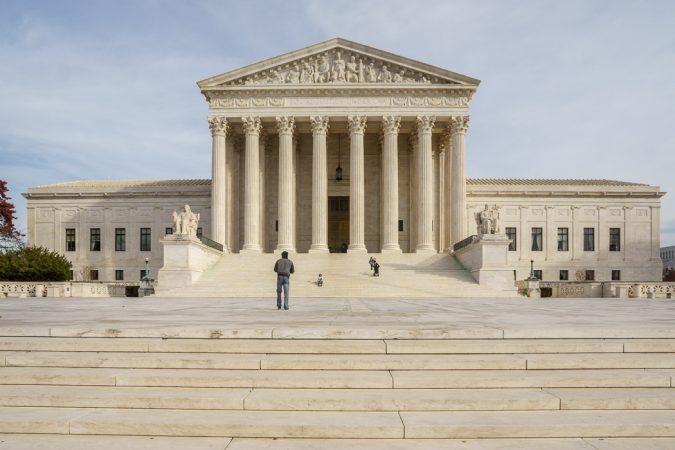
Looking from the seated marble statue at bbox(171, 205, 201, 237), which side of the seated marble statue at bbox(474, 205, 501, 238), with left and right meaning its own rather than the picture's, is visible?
right

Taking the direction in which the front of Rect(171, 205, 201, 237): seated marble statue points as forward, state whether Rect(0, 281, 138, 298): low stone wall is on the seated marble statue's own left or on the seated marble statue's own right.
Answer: on the seated marble statue's own right

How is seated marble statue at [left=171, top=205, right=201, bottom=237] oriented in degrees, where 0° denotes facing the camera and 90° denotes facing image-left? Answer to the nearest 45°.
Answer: approximately 0°

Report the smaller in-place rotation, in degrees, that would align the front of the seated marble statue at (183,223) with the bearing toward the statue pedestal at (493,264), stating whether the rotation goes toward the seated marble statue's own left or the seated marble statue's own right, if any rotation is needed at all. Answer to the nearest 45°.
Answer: approximately 90° to the seated marble statue's own left

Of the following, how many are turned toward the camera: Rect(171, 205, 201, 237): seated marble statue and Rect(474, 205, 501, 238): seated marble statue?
2

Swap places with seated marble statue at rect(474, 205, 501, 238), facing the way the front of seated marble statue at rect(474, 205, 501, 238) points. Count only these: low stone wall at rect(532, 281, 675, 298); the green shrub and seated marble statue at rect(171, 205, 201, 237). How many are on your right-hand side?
2

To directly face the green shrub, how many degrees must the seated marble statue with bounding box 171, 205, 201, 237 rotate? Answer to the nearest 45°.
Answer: approximately 135° to its right
